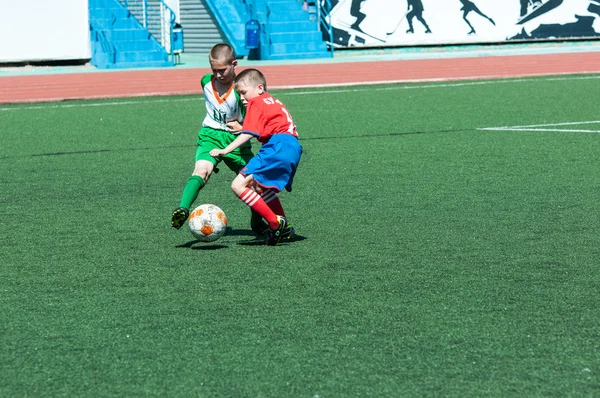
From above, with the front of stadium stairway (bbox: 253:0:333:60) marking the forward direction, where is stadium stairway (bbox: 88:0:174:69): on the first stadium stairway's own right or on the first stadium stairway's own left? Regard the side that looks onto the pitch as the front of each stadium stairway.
on the first stadium stairway's own right

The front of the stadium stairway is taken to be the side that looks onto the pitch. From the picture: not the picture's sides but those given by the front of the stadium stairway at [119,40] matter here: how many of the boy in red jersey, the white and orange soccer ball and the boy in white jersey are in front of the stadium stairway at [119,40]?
3

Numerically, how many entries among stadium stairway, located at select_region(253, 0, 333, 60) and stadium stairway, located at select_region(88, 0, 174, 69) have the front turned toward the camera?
2

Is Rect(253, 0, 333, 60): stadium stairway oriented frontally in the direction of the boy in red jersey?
yes

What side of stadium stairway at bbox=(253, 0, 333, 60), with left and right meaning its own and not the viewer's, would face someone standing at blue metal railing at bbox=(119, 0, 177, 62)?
right

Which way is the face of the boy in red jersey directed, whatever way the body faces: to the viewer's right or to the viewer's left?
to the viewer's left

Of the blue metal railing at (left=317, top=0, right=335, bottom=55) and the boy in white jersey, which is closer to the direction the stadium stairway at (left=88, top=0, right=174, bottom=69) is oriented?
the boy in white jersey

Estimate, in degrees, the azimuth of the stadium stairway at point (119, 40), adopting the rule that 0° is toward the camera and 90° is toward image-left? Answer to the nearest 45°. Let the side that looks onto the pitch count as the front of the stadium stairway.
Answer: approximately 0°

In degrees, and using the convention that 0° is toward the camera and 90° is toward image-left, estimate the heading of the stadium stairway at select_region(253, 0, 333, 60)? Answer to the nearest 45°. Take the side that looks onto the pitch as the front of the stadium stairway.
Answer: approximately 0°

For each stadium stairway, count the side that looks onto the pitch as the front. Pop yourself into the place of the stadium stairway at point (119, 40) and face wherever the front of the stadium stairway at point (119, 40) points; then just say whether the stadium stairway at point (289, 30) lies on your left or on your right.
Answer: on your left

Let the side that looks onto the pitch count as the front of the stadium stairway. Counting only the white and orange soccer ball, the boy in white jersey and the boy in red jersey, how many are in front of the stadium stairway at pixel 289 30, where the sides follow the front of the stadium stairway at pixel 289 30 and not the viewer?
3

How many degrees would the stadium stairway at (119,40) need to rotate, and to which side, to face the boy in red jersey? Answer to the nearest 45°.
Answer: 0° — it already faces them
